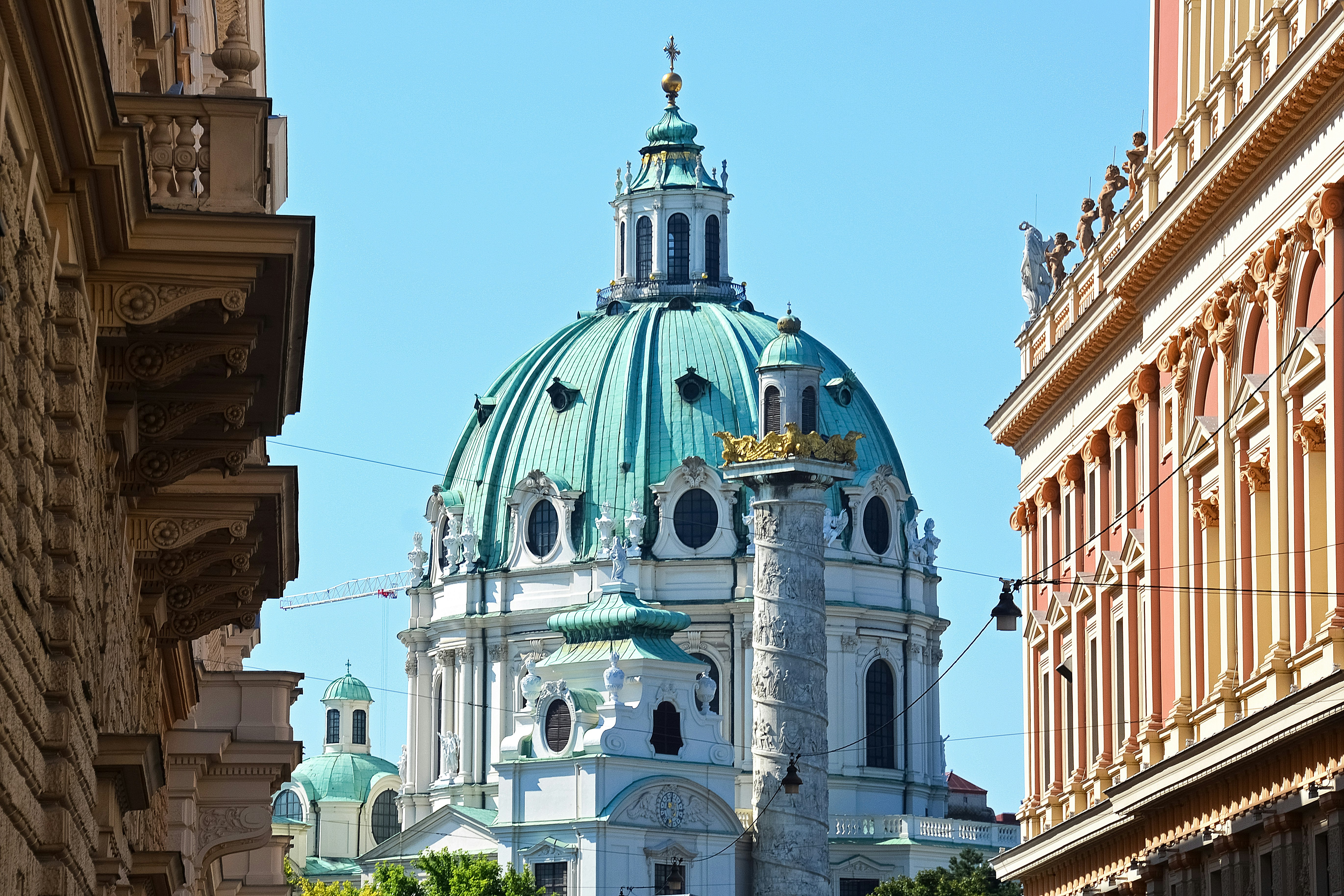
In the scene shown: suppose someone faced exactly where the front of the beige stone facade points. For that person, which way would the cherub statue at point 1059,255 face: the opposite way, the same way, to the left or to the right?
the opposite way

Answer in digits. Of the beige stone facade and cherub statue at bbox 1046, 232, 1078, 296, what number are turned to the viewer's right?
1

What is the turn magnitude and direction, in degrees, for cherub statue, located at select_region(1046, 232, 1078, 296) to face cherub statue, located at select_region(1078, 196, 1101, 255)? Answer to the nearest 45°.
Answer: approximately 90° to its left

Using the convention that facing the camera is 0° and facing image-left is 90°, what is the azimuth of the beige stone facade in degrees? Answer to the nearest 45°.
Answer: approximately 270°

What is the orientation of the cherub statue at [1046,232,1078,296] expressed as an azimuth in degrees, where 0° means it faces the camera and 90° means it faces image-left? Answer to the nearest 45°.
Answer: approximately 90°

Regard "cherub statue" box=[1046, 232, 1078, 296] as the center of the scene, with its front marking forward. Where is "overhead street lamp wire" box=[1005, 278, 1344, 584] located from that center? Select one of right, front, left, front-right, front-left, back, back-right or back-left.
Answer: left
